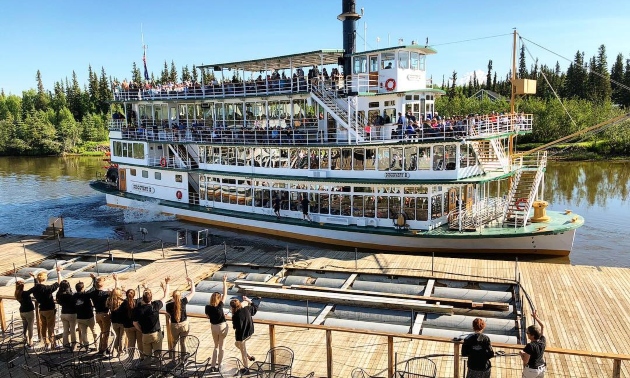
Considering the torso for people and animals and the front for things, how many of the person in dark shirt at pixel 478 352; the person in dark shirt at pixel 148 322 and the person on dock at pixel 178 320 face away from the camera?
3

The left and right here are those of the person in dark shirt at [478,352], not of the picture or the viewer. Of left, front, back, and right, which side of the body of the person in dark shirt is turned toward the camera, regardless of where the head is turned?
back

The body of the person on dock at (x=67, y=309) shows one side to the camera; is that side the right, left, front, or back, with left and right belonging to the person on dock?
back

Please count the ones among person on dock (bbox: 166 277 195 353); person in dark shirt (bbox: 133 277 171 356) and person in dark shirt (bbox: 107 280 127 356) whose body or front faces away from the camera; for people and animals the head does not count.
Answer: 3

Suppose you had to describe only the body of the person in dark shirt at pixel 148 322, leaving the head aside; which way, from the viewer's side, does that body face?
away from the camera

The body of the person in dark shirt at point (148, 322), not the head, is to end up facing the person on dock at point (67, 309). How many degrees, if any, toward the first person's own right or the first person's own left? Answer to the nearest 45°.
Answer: approximately 45° to the first person's own left

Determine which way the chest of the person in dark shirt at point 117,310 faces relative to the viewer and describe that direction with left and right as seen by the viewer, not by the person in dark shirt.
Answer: facing away from the viewer

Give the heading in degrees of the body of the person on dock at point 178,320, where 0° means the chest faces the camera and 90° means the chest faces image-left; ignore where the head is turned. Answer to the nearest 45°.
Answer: approximately 180°

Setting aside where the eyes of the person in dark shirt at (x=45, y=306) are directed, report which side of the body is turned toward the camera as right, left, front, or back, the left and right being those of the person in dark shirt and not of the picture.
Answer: back
